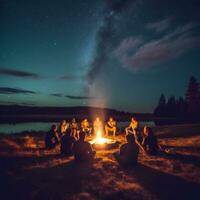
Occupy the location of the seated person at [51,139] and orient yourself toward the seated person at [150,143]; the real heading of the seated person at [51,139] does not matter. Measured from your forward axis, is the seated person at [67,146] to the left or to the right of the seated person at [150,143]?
right

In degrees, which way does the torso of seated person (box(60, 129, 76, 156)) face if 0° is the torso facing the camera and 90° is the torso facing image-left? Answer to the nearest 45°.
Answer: approximately 225°

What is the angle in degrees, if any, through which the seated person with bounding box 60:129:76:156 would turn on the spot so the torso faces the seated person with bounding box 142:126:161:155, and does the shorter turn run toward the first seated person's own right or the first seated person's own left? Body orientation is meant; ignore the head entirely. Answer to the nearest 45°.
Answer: approximately 45° to the first seated person's own right

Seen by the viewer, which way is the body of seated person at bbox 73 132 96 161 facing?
away from the camera

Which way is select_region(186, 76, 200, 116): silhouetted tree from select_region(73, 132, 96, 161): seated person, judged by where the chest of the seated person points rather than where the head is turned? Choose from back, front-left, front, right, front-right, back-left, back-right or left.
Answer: front-right

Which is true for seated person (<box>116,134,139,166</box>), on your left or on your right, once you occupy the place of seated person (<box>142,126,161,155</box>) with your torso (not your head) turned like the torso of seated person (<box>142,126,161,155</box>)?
on your left

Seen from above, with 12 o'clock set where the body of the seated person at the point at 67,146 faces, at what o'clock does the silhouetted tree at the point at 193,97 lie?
The silhouetted tree is roughly at 12 o'clock from the seated person.

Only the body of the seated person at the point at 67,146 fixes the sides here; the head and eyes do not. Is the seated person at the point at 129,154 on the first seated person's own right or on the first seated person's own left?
on the first seated person's own right

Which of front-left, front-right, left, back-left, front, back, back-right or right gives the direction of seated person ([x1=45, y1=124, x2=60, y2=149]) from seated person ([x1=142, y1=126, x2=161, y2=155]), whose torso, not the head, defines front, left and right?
front-left

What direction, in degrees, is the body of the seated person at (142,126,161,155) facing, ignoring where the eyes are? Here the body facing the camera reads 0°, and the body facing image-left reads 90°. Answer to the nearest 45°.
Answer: approximately 135°
